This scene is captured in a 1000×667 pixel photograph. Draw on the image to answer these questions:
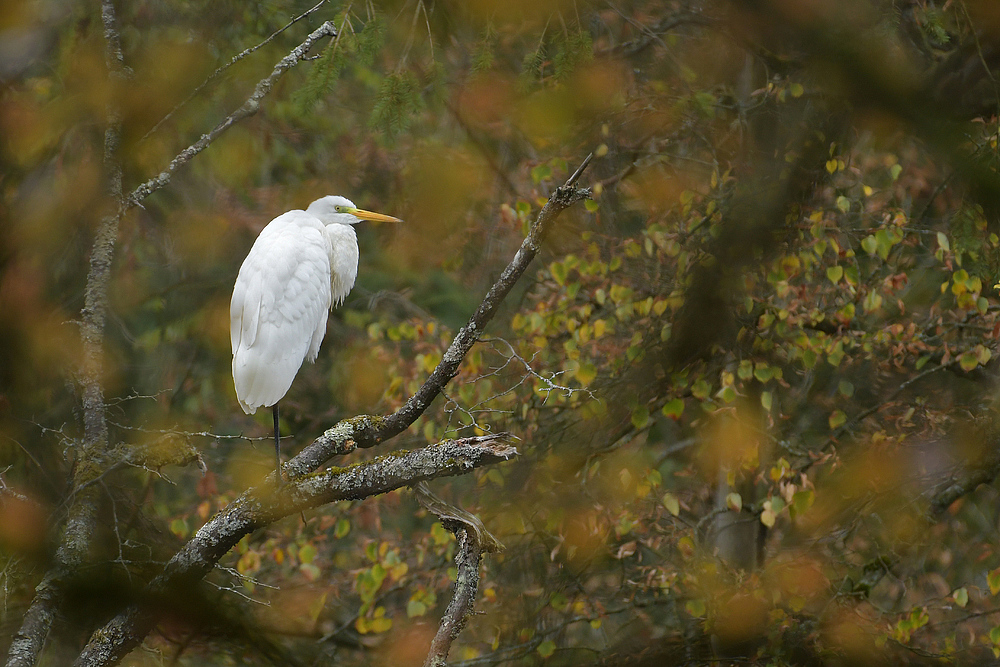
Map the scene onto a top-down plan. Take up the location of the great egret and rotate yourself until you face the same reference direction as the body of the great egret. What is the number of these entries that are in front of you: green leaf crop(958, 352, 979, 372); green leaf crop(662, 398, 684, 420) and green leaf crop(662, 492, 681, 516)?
3

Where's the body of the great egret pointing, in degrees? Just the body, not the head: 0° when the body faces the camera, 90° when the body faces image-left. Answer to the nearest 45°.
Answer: approximately 270°

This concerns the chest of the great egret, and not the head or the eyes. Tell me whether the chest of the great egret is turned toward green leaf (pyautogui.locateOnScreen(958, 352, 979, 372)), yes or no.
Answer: yes
